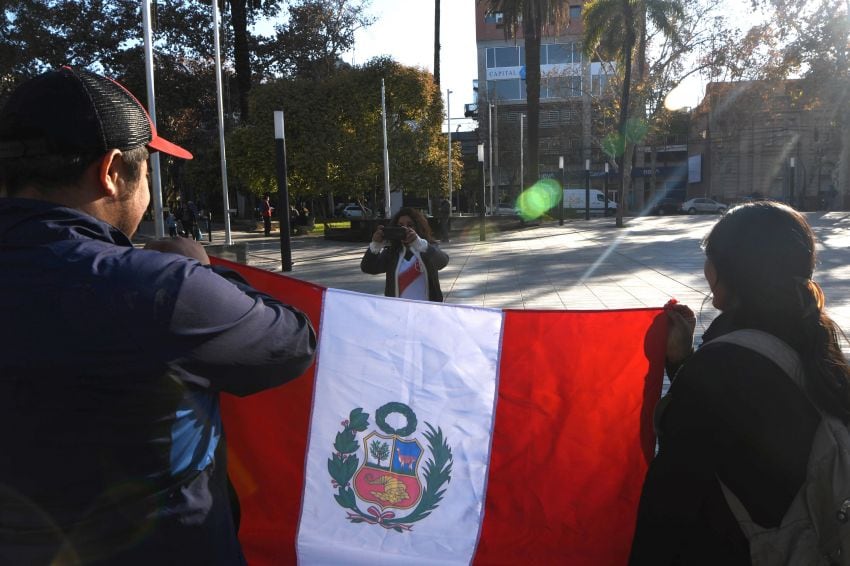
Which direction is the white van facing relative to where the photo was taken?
to the viewer's right

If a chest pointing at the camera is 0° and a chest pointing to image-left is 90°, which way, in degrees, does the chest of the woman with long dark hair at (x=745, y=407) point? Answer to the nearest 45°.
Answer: approximately 135°

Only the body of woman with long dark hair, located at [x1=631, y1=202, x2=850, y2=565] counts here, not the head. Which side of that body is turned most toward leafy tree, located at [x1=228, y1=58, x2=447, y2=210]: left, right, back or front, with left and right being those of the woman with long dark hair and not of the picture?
front

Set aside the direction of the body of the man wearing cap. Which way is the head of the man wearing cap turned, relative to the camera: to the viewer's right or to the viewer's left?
to the viewer's right

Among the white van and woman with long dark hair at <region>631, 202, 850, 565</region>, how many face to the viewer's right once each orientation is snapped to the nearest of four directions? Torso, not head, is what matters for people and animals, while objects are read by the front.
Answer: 1

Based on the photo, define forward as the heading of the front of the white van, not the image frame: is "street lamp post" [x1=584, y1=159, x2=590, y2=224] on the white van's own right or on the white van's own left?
on the white van's own right

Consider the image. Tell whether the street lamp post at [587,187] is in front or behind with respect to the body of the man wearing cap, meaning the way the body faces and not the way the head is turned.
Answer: in front

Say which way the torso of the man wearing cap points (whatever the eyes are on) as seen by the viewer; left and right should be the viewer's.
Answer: facing away from the viewer and to the right of the viewer

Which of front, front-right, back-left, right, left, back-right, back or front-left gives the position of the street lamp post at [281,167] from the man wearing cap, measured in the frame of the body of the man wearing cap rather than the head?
front-left

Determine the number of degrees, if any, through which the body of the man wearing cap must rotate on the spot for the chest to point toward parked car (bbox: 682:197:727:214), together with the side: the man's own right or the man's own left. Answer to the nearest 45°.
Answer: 0° — they already face it
